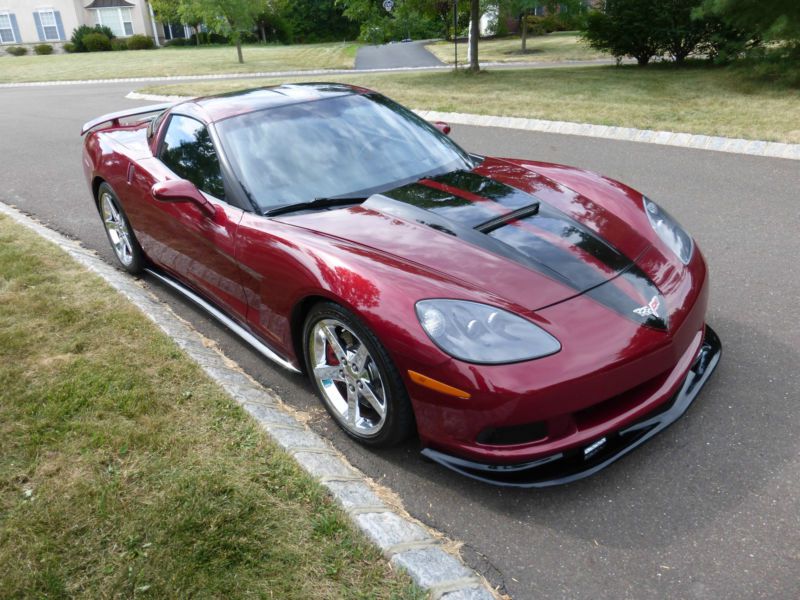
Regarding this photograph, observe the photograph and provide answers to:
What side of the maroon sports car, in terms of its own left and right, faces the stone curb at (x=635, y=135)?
left

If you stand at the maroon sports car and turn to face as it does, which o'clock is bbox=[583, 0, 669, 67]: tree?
The tree is roughly at 8 o'clock from the maroon sports car.

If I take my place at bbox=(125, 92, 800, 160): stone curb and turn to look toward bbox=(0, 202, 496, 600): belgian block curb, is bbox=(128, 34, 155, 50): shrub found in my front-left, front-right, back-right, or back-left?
back-right

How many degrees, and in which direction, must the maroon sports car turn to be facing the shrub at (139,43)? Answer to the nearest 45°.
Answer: approximately 135° to its left

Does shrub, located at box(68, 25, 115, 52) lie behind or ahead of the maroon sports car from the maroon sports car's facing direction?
behind

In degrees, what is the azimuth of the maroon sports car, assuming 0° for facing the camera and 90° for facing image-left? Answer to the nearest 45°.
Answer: approximately 315°

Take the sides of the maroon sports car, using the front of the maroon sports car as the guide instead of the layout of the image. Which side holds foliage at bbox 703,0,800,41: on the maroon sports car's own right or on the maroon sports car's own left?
on the maroon sports car's own left
